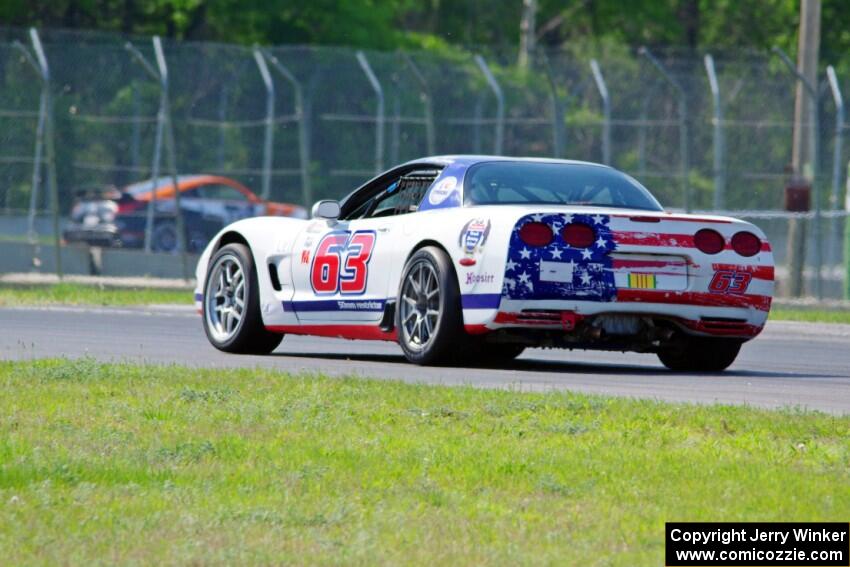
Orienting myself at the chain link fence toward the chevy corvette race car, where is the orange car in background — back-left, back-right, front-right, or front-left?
back-right

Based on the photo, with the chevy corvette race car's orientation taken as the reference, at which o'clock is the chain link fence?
The chain link fence is roughly at 1 o'clock from the chevy corvette race car.

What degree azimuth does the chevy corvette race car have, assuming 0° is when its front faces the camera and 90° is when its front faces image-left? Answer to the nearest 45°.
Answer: approximately 135°

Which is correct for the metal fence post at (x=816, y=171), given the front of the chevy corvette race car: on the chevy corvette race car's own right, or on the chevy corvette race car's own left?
on the chevy corvette race car's own right
